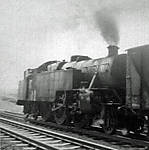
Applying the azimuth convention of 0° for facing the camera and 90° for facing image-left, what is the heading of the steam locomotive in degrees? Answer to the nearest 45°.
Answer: approximately 315°
